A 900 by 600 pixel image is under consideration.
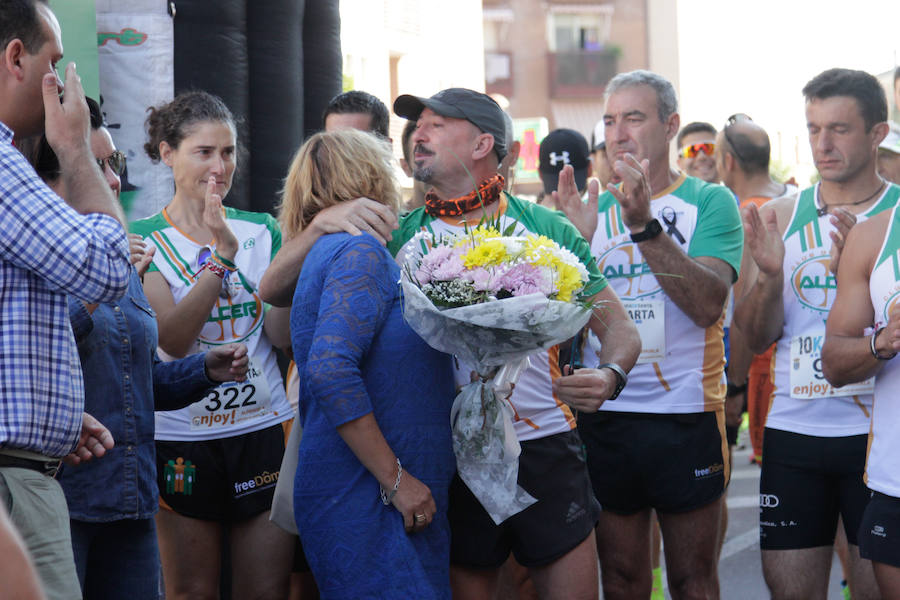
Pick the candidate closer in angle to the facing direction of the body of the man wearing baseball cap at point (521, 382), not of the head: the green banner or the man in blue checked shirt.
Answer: the man in blue checked shirt

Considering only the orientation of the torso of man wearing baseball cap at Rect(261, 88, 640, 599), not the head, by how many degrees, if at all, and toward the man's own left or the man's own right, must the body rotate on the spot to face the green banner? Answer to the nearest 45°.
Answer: approximately 90° to the man's own right

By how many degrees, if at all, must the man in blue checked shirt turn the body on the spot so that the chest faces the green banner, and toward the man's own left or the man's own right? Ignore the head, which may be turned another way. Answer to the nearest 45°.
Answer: approximately 90° to the man's own left

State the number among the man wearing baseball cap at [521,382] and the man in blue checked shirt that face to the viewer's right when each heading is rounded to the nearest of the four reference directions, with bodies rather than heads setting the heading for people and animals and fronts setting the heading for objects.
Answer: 1

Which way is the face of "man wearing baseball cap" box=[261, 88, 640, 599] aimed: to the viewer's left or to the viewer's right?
to the viewer's left

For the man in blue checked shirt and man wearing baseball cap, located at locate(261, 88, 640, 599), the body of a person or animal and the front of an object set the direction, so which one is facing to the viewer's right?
the man in blue checked shirt

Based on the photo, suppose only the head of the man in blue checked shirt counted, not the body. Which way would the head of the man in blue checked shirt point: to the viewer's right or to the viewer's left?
to the viewer's right

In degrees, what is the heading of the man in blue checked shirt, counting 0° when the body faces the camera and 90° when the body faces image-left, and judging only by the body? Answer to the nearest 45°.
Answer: approximately 270°

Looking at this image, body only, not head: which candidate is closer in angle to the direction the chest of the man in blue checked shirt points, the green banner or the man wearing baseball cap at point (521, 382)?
the man wearing baseball cap
